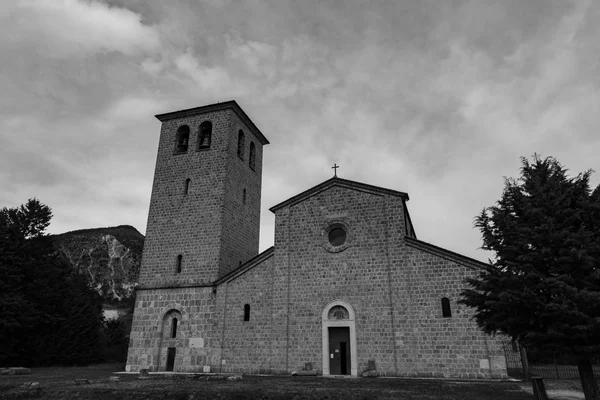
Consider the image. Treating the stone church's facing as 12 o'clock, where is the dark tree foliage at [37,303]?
The dark tree foliage is roughly at 4 o'clock from the stone church.

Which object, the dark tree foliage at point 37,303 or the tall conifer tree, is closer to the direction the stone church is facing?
the tall conifer tree

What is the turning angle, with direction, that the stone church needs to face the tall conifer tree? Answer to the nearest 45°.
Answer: approximately 45° to its left

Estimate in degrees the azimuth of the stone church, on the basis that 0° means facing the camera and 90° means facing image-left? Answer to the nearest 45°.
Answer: approximately 0°

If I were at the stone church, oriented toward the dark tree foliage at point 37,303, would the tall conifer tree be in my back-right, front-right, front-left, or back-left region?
back-left
